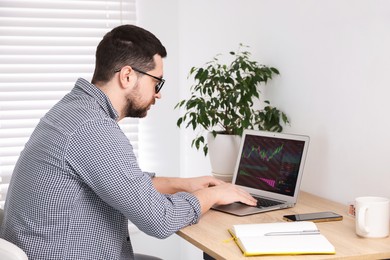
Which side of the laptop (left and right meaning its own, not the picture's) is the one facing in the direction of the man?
front

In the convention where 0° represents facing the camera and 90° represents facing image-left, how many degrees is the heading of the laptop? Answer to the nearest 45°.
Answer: approximately 45°

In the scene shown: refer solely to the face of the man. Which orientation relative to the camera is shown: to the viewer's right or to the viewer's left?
to the viewer's right
